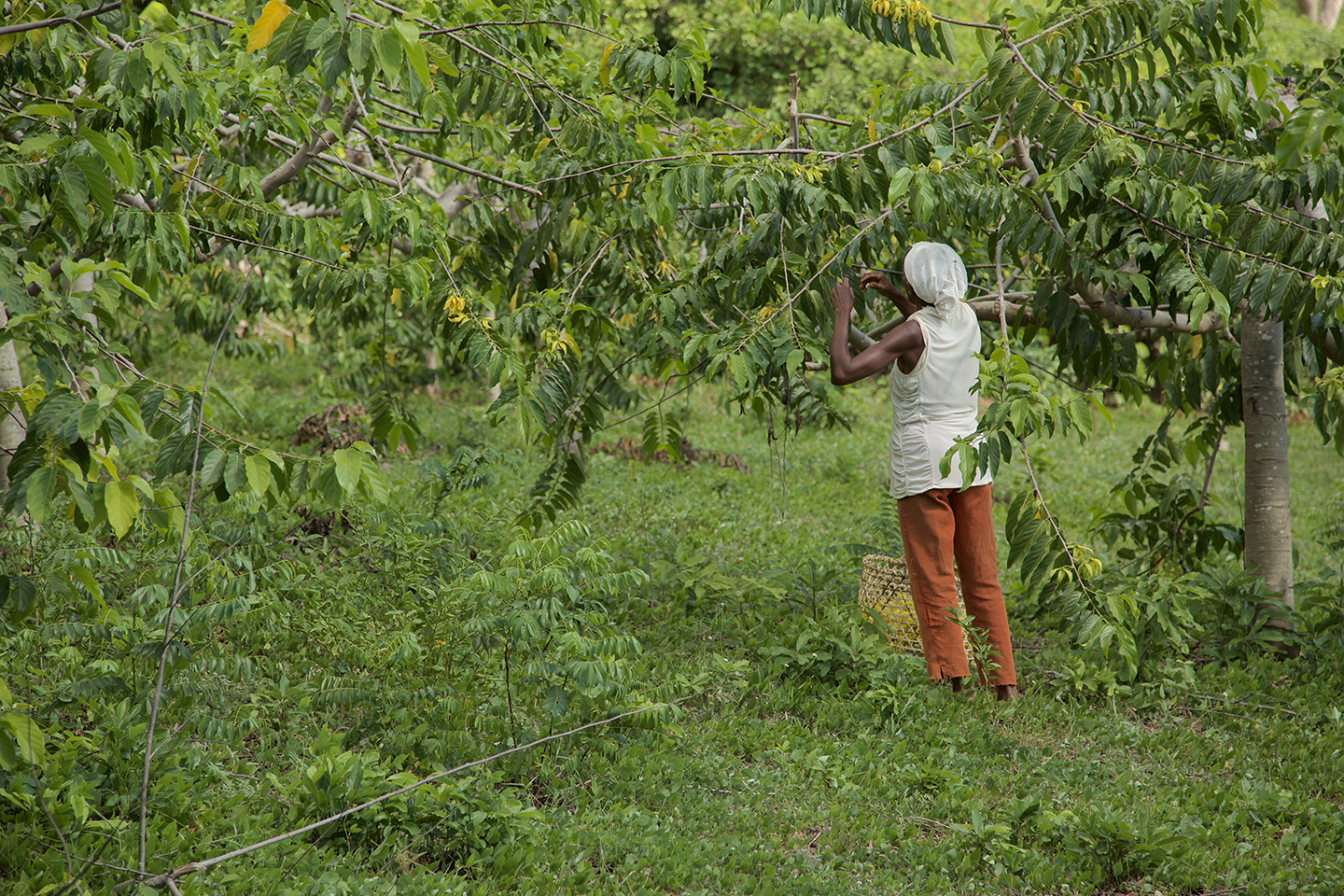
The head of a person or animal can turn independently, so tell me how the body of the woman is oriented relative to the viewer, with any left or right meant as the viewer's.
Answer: facing away from the viewer and to the left of the viewer

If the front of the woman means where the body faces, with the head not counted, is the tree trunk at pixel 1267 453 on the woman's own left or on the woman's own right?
on the woman's own right

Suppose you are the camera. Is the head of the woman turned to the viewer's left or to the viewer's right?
to the viewer's left
